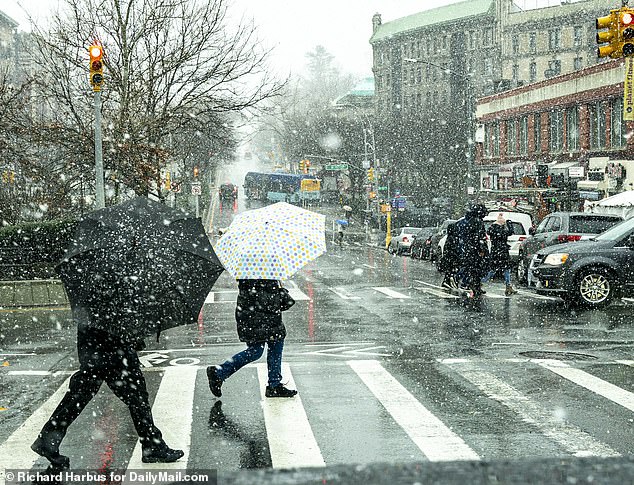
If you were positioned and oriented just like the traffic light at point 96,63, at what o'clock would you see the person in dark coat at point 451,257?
The person in dark coat is roughly at 9 o'clock from the traffic light.

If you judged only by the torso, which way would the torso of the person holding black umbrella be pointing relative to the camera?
to the viewer's right

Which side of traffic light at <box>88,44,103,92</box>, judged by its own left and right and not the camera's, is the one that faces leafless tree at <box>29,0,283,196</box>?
back

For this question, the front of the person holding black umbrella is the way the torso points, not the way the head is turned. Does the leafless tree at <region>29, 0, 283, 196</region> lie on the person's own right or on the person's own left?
on the person's own left

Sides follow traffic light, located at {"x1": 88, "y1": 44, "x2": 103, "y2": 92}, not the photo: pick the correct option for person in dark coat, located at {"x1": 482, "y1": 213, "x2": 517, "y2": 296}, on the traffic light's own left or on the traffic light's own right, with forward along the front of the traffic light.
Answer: on the traffic light's own left

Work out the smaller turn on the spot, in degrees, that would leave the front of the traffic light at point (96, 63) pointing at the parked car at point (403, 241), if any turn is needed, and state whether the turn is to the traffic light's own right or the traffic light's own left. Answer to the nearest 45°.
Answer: approximately 135° to the traffic light's own left

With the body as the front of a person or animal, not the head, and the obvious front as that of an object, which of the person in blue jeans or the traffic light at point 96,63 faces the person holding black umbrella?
the traffic light

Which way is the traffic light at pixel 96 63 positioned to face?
toward the camera
